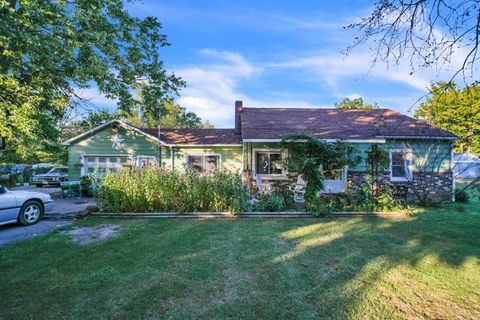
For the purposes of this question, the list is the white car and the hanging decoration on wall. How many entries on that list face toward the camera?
1

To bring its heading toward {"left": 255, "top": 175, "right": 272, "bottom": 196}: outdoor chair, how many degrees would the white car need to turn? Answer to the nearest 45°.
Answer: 0° — it already faces it

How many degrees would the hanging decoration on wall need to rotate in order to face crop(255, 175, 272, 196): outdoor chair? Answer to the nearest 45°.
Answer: approximately 45° to its left

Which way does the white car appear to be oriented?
to the viewer's right

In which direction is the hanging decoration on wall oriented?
toward the camera

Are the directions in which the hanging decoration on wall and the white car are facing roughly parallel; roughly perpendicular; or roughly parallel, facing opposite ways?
roughly perpendicular

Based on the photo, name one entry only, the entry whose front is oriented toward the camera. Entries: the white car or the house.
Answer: the house

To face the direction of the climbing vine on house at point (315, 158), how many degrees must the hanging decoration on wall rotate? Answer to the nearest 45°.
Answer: approximately 45° to its left

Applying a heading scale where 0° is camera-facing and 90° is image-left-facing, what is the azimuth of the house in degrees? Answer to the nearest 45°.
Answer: approximately 0°

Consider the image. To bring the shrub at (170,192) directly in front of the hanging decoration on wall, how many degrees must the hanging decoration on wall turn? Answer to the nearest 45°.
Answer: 0° — it already faces it

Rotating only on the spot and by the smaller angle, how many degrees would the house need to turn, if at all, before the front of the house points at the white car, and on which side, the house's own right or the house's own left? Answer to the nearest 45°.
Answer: approximately 45° to the house's own right

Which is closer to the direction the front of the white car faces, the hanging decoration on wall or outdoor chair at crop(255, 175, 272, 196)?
the outdoor chair

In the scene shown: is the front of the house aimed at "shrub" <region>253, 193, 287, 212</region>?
yes
